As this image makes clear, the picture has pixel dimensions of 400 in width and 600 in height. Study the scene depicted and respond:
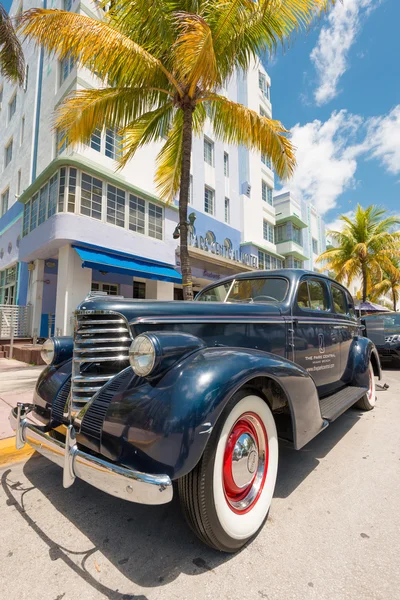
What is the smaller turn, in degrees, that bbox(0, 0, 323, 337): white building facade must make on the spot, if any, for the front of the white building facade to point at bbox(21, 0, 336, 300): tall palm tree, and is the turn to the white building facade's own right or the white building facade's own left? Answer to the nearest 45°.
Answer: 0° — it already faces it

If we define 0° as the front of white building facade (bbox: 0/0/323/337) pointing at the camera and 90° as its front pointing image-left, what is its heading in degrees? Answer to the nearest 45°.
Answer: approximately 315°

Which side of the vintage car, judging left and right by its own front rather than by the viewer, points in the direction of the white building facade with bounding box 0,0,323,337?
right

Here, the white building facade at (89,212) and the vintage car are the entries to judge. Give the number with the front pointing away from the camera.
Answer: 0

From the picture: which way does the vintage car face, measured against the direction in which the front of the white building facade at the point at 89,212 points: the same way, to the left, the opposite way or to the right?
to the right

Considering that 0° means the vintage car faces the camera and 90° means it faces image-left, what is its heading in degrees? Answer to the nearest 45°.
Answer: approximately 45°

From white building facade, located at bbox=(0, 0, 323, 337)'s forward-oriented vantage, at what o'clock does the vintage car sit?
The vintage car is roughly at 1 o'clock from the white building facade.

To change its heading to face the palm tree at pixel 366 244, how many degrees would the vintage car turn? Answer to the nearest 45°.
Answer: approximately 180°
